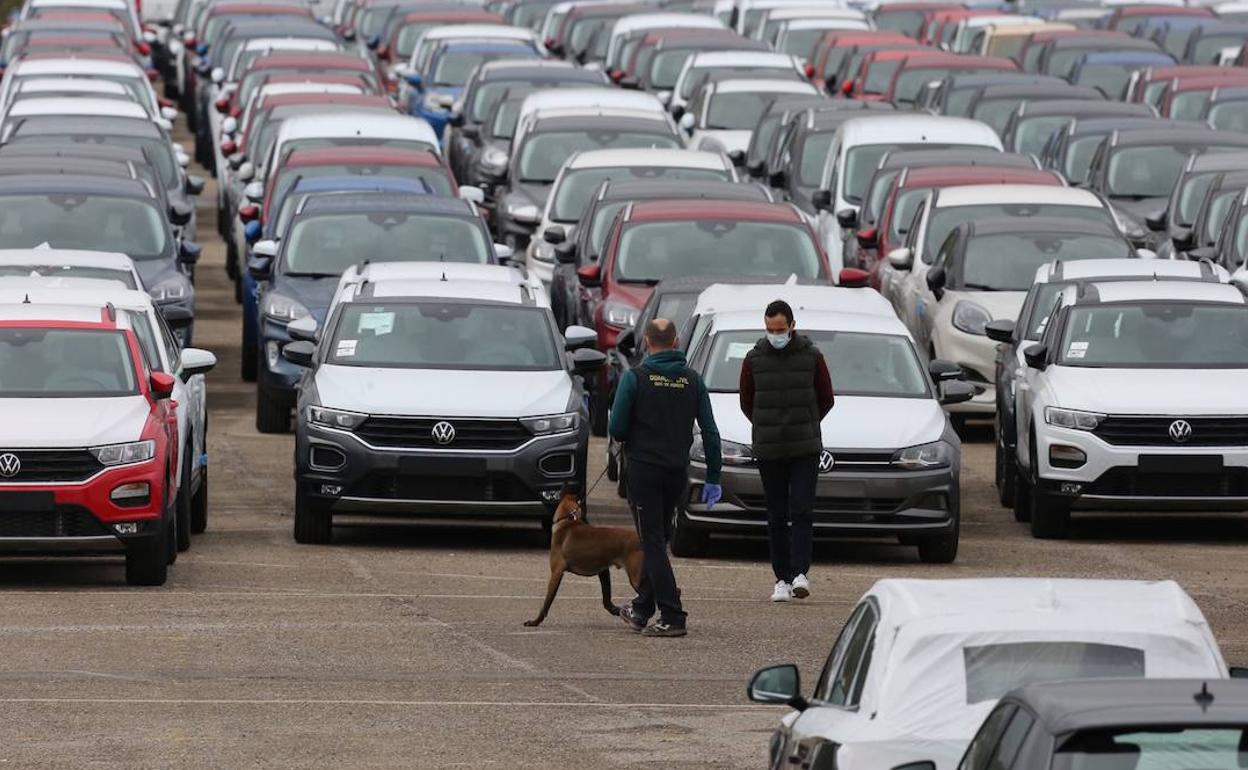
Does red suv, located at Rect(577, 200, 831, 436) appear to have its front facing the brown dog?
yes

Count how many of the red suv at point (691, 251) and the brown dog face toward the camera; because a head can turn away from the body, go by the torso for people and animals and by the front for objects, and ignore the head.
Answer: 1

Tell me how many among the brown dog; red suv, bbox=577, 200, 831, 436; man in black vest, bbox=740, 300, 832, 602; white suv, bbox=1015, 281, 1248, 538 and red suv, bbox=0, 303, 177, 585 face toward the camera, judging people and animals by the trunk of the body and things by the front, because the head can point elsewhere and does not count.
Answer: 4

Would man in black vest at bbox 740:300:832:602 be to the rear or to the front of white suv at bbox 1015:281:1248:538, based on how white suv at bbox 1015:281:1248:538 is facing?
to the front

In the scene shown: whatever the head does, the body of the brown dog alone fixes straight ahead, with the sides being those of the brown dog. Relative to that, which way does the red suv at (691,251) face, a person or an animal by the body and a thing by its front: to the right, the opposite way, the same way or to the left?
to the left

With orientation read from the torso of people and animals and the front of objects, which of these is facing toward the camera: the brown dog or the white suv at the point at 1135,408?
the white suv

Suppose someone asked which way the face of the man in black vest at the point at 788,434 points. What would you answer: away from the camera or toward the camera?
toward the camera

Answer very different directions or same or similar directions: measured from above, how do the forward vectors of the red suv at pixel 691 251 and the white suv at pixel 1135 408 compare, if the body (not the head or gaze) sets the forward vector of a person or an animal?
same or similar directions

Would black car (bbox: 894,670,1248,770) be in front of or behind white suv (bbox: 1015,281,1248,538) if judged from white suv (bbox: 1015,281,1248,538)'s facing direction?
in front

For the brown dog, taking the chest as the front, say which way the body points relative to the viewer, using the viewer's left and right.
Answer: facing to the left of the viewer

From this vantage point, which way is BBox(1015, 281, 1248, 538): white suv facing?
toward the camera

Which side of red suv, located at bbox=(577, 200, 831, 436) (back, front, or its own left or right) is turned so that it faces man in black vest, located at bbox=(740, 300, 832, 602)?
front

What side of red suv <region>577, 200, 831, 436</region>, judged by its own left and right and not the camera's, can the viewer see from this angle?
front
